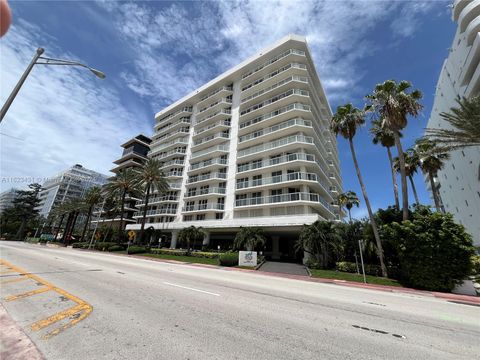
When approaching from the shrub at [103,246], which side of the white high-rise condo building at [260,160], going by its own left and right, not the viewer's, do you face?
right

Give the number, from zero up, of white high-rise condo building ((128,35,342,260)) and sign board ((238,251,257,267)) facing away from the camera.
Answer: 0

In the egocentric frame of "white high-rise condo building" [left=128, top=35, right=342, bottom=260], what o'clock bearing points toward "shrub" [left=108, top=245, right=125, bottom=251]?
The shrub is roughly at 2 o'clock from the white high-rise condo building.

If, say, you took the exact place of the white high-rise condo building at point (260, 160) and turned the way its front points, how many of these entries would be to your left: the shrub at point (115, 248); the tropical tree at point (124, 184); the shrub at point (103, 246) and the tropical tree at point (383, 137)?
1

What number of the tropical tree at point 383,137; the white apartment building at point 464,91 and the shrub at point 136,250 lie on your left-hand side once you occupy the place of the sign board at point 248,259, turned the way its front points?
2

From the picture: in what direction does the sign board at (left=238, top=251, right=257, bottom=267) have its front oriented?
toward the camera

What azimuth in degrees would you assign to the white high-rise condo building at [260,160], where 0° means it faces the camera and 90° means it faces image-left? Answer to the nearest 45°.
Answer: approximately 45°

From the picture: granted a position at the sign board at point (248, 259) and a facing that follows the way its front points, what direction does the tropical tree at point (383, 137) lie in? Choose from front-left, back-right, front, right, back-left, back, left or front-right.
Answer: left

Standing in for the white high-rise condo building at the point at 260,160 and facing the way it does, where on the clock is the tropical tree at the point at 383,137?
The tropical tree is roughly at 9 o'clock from the white high-rise condo building.
